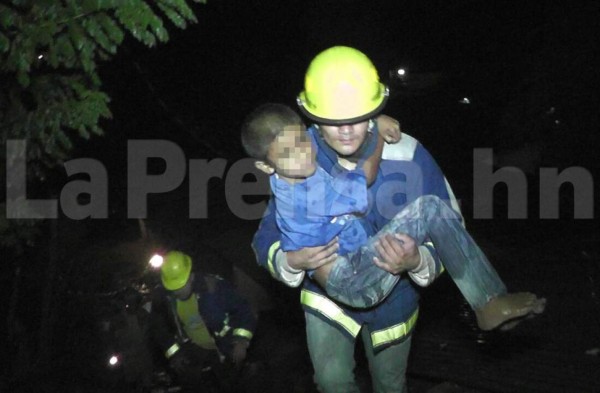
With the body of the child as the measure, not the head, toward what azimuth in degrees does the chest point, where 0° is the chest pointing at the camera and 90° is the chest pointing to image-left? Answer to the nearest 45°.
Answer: approximately 315°

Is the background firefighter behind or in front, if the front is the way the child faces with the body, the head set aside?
behind
